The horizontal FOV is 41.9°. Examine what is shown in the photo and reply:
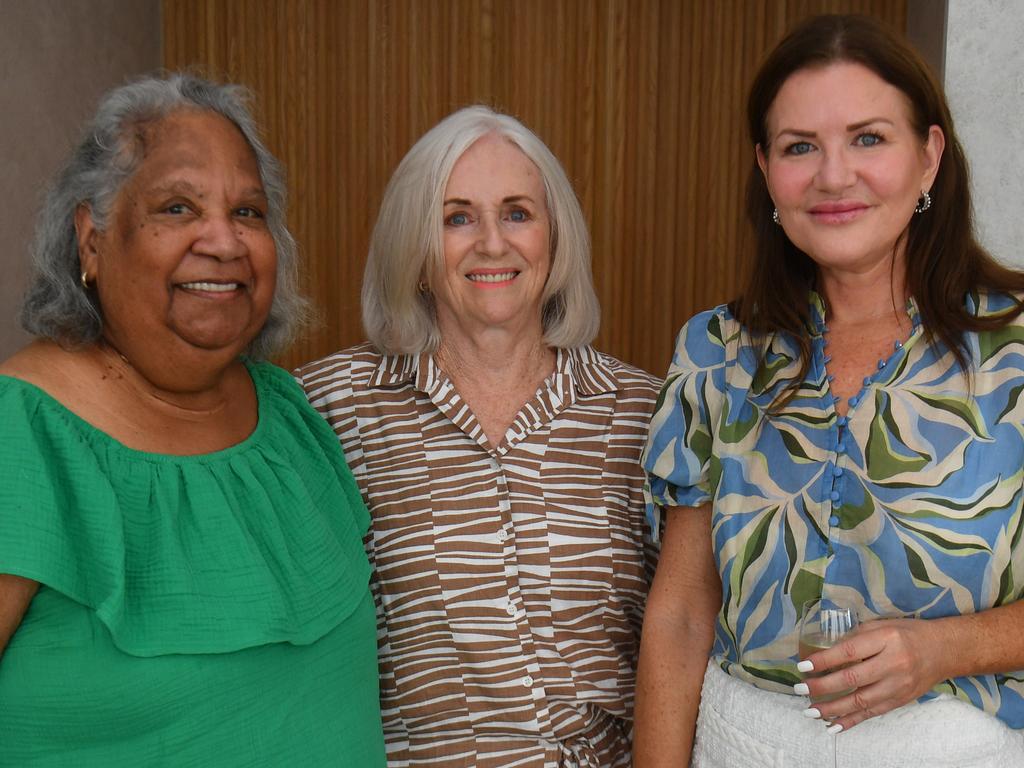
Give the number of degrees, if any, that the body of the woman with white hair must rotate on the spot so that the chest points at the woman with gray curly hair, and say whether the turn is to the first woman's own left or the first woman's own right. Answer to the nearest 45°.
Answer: approximately 45° to the first woman's own right

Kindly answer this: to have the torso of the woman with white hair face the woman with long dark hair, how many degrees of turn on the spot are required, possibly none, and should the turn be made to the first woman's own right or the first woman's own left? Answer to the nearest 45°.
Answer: approximately 45° to the first woman's own left

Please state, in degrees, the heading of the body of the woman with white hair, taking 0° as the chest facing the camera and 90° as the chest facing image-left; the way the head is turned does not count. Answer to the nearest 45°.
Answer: approximately 0°
